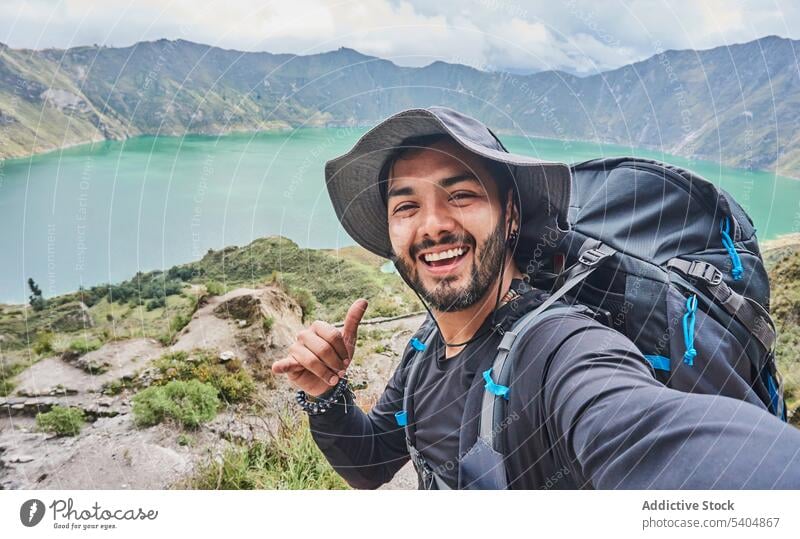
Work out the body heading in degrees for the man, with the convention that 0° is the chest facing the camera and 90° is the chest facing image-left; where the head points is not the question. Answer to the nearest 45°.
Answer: approximately 45°

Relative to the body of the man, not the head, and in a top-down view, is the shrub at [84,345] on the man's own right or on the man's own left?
on the man's own right
